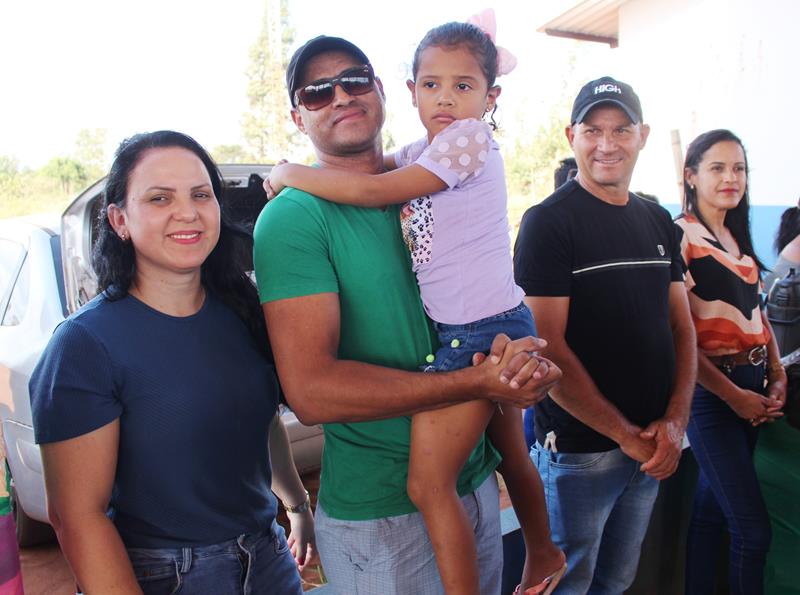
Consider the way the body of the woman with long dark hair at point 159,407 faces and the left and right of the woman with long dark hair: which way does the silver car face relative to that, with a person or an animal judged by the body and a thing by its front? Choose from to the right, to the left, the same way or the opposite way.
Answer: the opposite way

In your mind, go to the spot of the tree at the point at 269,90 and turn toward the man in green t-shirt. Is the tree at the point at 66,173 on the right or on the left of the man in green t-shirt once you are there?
right

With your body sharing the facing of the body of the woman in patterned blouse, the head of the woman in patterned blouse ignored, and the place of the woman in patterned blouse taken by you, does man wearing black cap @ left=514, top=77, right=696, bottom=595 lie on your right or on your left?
on your right

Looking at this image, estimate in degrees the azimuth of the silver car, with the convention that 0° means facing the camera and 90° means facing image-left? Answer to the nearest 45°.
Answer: approximately 135°

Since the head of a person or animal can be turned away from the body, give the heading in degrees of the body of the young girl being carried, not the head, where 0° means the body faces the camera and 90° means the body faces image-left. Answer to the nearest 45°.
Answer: approximately 45°

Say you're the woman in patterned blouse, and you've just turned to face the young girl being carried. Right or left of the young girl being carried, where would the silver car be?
right

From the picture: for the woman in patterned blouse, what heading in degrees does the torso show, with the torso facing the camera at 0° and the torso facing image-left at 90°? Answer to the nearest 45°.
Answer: approximately 315°

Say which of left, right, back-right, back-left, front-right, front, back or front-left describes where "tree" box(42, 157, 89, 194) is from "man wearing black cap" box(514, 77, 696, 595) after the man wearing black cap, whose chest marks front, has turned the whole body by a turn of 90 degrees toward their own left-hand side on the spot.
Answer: left

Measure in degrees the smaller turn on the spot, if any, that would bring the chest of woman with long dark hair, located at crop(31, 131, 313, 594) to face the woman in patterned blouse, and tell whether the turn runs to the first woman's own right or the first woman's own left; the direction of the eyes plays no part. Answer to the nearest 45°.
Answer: approximately 45° to the first woman's own left
